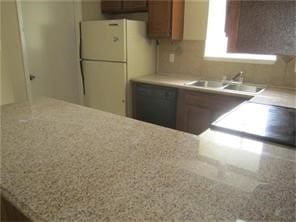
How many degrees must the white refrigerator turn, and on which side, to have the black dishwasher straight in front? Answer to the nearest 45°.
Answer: approximately 90° to its left

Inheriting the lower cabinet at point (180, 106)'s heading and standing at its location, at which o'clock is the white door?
The white door is roughly at 2 o'clock from the lower cabinet.

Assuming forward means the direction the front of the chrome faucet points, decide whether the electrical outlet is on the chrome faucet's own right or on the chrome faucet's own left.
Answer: on the chrome faucet's own right

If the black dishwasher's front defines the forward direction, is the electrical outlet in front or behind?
behind

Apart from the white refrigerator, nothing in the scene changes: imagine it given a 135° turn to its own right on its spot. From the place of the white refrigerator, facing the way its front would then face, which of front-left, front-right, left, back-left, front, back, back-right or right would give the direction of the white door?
left

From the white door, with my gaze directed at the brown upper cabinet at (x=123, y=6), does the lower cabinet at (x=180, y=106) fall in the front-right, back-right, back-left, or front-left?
front-right

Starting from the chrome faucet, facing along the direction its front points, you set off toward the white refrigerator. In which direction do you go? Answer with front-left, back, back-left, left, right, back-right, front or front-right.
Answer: front-right

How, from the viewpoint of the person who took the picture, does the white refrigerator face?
facing the viewer and to the left of the viewer
